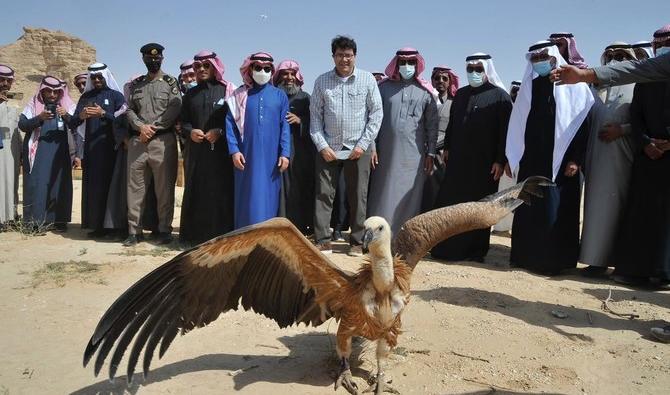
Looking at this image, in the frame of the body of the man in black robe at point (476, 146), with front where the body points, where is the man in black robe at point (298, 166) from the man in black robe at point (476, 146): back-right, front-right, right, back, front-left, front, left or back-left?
front-right

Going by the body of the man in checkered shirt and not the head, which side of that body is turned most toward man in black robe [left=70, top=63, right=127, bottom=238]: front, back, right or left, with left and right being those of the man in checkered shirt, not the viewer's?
right

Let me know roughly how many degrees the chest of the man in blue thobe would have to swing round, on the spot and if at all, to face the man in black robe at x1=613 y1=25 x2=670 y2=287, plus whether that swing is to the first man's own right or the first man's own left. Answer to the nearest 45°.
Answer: approximately 90° to the first man's own left

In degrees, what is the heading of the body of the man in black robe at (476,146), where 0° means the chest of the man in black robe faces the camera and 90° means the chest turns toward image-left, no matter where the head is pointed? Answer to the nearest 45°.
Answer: approximately 45°

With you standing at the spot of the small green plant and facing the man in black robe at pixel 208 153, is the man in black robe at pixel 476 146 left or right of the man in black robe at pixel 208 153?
right

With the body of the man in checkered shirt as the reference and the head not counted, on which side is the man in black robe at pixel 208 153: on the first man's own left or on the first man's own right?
on the first man's own right

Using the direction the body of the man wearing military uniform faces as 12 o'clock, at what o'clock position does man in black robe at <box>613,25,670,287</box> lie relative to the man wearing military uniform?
The man in black robe is roughly at 10 o'clock from the man wearing military uniform.

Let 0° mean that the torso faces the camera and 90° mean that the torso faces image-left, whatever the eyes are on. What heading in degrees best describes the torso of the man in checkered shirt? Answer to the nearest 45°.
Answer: approximately 0°

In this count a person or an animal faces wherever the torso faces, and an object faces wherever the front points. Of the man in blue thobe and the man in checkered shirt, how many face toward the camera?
2

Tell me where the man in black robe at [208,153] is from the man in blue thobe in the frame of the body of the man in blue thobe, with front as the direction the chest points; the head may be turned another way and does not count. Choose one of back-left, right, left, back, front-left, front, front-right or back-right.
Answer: back-right

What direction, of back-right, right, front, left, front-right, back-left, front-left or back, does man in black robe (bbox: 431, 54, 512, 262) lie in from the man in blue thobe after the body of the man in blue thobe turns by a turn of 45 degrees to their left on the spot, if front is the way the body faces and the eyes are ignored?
front-left
